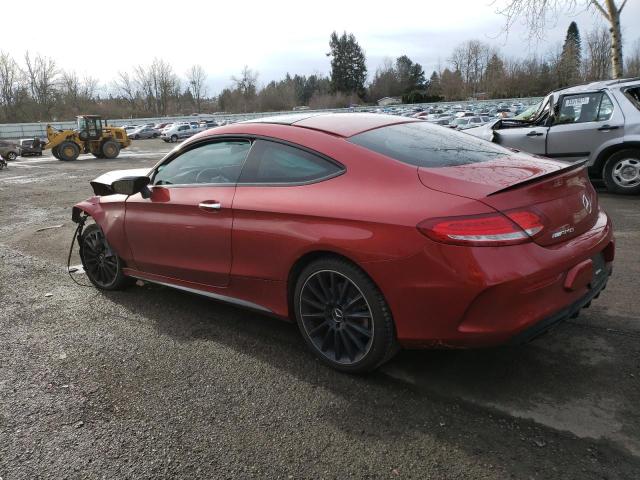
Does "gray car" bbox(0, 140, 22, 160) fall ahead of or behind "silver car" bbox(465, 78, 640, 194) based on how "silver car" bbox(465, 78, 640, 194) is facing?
ahead

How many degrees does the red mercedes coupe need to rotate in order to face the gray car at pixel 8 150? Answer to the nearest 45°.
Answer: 0° — it already faces it

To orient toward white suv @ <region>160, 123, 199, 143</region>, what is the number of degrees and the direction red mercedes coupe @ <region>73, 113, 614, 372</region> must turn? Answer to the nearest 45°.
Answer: approximately 45° to its right

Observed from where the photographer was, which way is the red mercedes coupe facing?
facing away from the viewer and to the left of the viewer

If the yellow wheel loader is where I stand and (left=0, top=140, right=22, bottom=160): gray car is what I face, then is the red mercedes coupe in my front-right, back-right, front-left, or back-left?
back-left

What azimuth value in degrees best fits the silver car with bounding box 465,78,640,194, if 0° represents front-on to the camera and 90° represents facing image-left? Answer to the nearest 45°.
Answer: approximately 90°
